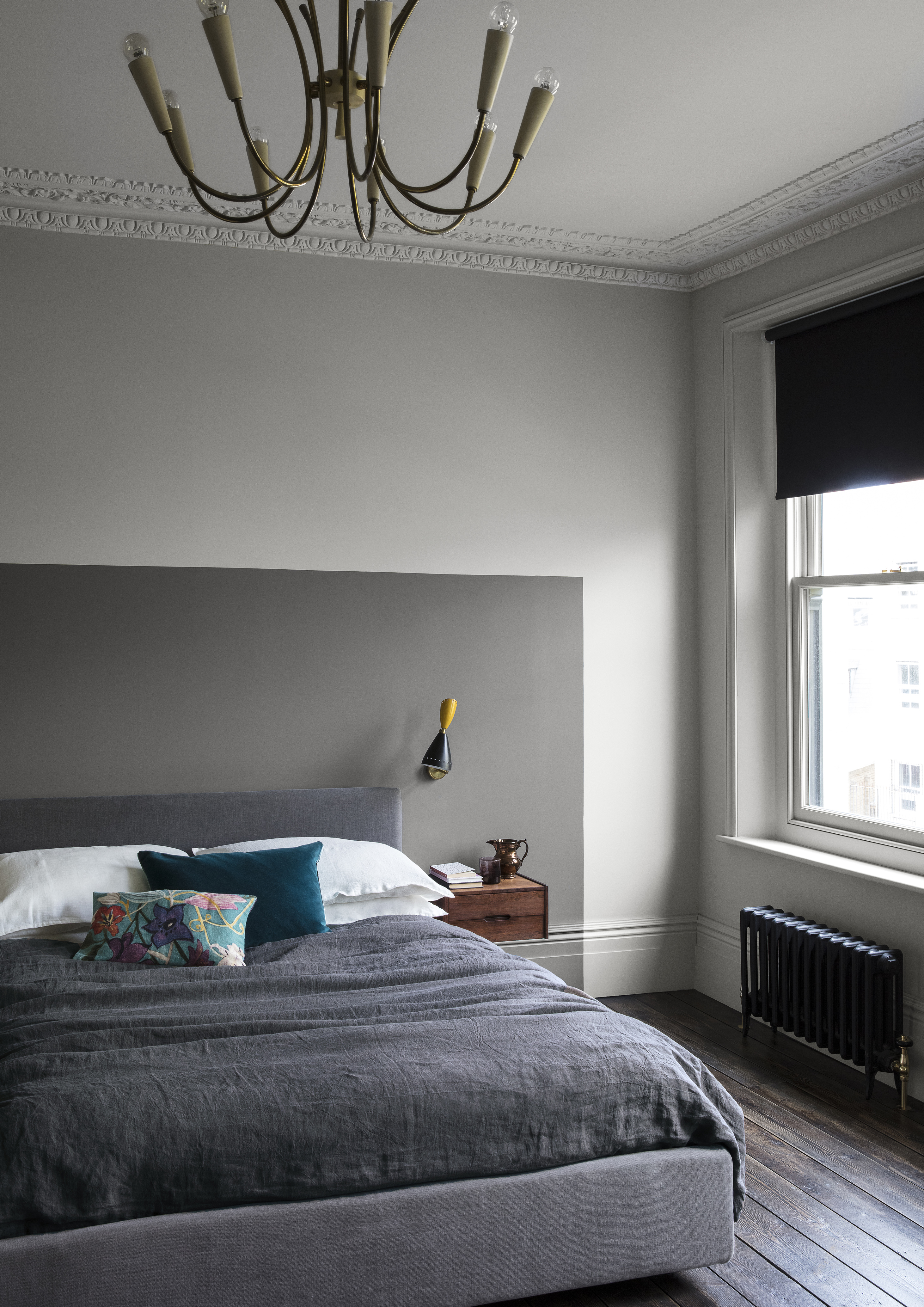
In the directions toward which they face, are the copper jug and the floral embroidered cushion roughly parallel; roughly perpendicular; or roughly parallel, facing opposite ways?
roughly perpendicular

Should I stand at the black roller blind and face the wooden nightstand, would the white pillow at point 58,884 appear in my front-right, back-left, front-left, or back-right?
front-left

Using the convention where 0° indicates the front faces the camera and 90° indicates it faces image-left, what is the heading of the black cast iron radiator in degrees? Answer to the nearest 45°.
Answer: approximately 45°

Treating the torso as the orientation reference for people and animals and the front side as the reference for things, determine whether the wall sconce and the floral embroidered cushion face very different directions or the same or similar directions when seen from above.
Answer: same or similar directions

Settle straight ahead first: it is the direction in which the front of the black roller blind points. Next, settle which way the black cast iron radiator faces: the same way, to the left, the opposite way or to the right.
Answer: the same way

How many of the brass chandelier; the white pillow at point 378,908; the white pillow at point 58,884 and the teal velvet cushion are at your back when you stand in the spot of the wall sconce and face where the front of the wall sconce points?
0

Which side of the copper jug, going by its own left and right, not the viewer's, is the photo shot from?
left

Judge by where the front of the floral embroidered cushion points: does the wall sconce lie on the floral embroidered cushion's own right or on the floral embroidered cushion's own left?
on the floral embroidered cushion's own left

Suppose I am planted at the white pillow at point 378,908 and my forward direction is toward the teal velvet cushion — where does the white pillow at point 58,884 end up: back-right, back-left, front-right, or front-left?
front-right

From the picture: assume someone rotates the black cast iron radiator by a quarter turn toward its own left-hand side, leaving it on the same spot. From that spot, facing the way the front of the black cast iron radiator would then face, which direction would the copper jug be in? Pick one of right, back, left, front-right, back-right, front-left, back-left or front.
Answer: back-right

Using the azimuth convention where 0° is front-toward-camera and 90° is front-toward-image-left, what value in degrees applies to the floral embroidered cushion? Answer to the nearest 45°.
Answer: approximately 0°

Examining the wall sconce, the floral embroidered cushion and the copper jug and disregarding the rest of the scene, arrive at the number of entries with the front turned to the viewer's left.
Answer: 1

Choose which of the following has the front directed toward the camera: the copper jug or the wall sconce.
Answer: the wall sconce

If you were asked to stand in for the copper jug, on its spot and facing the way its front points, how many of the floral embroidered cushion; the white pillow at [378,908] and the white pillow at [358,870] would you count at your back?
0

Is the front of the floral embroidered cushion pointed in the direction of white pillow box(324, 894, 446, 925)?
no

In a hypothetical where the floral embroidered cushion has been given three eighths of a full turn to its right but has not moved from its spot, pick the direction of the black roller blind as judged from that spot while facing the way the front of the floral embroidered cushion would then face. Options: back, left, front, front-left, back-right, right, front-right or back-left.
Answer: back-right

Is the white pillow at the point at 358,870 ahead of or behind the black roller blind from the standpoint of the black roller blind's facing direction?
ahead

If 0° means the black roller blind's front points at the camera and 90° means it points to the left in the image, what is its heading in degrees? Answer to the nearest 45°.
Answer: approximately 45°

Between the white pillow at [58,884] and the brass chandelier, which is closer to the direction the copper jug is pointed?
the white pillow
